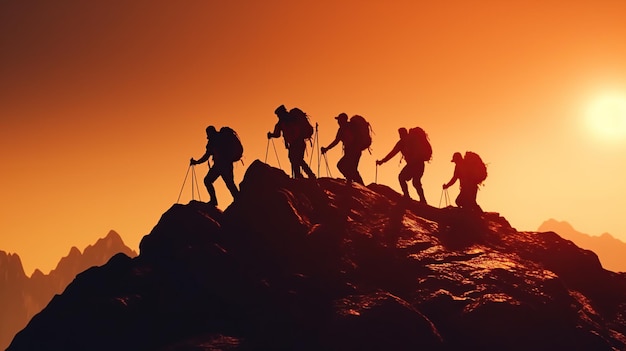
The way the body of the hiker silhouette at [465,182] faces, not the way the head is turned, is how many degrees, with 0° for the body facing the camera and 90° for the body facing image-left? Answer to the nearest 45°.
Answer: approximately 90°

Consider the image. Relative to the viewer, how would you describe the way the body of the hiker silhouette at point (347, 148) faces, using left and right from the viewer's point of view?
facing to the left of the viewer

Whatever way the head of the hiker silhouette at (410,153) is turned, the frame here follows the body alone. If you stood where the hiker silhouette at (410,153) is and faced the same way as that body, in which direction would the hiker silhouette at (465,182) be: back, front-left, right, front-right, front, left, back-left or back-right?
back-right

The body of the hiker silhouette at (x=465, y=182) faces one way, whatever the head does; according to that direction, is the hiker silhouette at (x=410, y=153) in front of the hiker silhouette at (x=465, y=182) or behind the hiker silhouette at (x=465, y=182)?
in front

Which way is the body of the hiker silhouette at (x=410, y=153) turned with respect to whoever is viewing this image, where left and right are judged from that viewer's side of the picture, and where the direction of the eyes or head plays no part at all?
facing to the left of the viewer

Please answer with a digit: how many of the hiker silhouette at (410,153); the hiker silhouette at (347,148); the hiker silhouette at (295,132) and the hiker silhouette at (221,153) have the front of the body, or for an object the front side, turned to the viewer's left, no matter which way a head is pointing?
4

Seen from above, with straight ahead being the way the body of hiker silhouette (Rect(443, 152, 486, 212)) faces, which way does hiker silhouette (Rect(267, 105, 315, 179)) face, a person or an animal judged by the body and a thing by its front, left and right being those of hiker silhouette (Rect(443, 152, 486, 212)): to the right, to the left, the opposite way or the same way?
the same way

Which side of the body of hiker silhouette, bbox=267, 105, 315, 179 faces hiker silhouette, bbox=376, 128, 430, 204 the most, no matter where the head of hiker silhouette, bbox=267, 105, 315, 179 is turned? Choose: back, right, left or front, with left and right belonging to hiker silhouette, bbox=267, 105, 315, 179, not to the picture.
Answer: back

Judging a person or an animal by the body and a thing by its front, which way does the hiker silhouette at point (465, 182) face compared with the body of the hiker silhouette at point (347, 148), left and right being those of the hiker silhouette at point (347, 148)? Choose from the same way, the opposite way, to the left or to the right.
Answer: the same way

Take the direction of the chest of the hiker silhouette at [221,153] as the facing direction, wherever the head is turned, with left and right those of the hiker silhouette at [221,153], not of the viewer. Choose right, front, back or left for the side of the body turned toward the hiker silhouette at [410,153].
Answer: back

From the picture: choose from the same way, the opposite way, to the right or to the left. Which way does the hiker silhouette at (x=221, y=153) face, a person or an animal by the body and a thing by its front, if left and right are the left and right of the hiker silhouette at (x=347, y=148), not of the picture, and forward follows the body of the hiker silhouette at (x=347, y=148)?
the same way

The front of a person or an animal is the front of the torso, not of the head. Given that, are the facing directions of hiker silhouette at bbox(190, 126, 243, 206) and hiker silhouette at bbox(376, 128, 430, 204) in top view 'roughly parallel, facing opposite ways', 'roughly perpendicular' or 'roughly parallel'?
roughly parallel

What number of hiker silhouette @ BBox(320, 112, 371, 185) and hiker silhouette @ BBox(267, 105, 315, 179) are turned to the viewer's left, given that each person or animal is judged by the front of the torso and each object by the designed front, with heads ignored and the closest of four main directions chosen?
2

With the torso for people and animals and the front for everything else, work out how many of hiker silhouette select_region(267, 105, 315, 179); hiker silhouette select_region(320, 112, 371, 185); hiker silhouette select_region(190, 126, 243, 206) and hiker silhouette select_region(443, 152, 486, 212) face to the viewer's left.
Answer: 4

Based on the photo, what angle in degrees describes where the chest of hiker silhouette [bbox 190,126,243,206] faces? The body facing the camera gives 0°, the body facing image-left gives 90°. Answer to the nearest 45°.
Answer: approximately 90°

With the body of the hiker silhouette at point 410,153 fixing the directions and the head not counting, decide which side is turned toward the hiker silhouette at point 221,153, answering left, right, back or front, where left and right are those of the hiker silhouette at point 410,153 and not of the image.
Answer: front

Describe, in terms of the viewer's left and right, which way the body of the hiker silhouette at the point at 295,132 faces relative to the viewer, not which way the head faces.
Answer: facing to the left of the viewer

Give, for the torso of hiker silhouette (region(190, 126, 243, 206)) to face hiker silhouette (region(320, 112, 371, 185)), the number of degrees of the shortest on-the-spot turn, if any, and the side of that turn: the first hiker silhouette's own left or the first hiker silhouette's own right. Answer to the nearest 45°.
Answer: approximately 180°

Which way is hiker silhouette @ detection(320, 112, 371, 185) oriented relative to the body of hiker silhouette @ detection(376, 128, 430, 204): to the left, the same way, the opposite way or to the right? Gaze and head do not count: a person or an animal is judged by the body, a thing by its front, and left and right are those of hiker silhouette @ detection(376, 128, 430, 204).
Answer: the same way

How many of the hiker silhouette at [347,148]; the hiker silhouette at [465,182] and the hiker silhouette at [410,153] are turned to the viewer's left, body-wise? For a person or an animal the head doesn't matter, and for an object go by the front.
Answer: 3
